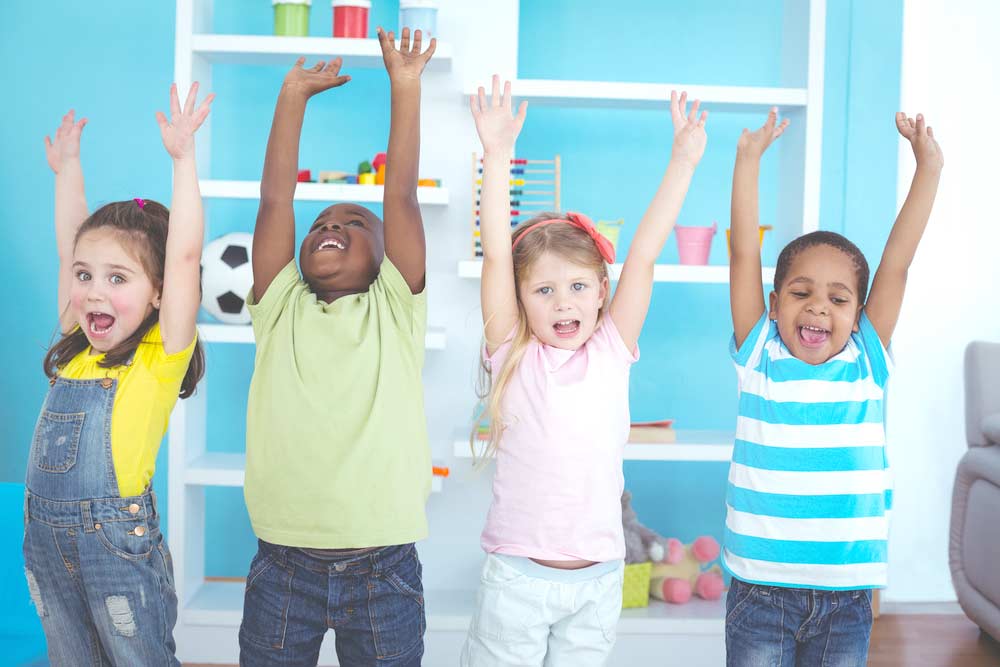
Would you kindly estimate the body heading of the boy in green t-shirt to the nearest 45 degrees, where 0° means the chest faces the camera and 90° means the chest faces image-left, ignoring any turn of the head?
approximately 0°

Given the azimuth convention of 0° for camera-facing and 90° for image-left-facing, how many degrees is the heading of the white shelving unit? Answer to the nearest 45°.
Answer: approximately 0°

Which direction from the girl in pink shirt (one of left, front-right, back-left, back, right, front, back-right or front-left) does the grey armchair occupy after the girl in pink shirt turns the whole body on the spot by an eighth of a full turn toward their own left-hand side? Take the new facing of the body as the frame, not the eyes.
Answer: left

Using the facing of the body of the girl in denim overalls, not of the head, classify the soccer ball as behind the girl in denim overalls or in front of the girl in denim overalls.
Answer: behind

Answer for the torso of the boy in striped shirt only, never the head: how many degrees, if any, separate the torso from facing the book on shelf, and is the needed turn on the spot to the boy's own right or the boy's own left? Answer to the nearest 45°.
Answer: approximately 135° to the boy's own right
